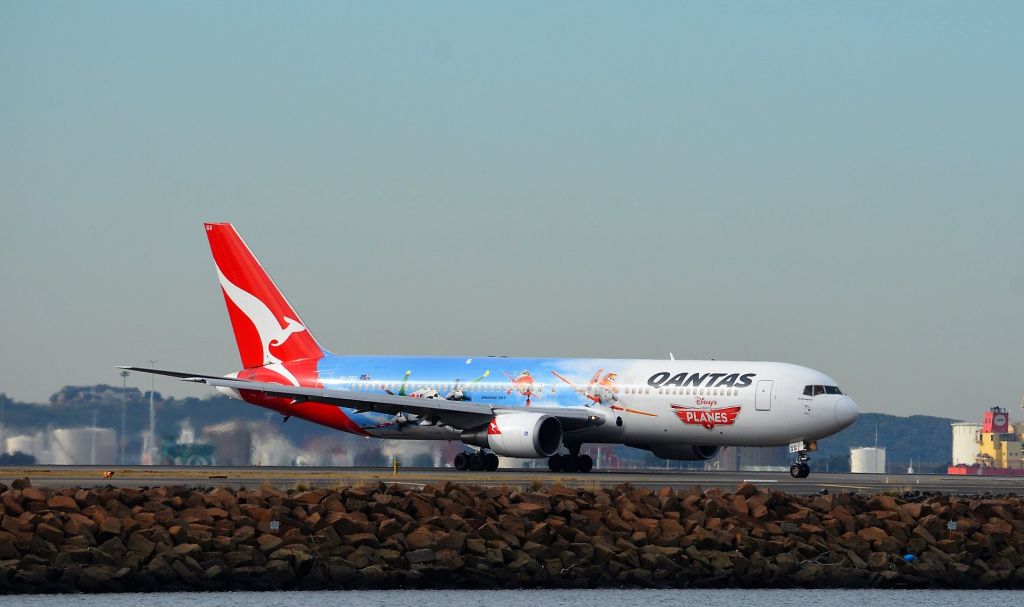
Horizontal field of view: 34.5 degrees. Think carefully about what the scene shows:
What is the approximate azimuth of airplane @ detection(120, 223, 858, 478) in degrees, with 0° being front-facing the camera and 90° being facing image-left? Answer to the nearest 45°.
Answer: approximately 315°
